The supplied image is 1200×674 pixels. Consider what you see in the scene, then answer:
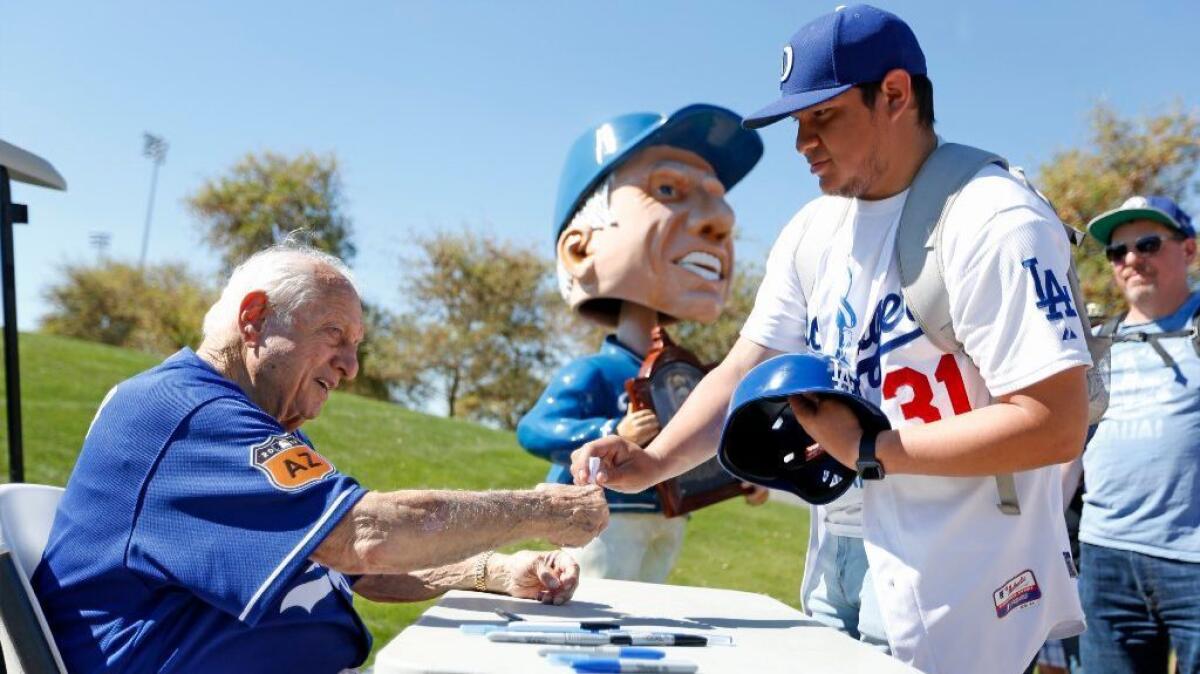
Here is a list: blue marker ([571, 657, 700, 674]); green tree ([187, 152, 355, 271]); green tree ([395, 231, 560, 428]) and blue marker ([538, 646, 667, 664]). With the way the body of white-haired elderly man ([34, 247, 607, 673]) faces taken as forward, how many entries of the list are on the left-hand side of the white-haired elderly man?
2

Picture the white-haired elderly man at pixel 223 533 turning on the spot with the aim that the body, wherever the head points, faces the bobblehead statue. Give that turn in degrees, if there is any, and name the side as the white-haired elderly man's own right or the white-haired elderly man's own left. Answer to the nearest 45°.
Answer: approximately 45° to the white-haired elderly man's own left

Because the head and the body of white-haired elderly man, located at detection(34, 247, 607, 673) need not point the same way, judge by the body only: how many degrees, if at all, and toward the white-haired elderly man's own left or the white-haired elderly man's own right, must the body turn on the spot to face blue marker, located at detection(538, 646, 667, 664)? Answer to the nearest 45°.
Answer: approximately 45° to the white-haired elderly man's own right

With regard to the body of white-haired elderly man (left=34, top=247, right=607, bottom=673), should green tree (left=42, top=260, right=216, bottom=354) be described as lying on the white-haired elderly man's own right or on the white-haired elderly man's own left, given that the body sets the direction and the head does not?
on the white-haired elderly man's own left

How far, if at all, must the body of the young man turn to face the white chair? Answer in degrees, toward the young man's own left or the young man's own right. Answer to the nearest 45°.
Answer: approximately 45° to the young man's own right

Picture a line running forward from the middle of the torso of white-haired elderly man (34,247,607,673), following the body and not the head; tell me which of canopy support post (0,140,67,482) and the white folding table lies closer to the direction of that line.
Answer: the white folding table

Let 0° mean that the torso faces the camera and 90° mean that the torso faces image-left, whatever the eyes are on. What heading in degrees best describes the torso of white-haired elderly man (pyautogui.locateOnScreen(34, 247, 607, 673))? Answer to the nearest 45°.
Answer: approximately 270°

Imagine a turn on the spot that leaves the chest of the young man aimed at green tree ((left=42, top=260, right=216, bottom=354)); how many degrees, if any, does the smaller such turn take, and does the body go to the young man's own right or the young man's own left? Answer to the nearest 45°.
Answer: approximately 90° to the young man's own right

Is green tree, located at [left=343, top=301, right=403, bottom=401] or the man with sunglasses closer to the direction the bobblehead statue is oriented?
the man with sunglasses

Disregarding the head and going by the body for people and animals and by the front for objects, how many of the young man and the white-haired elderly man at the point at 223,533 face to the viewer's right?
1

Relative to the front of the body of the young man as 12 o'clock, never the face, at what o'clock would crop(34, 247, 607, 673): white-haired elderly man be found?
The white-haired elderly man is roughly at 1 o'clock from the young man.
